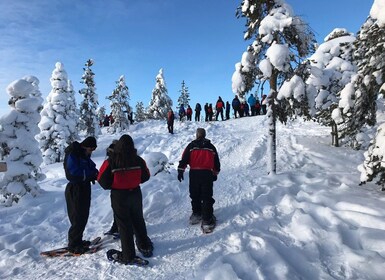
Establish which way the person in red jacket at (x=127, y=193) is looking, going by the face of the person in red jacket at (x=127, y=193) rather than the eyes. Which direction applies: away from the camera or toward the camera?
away from the camera

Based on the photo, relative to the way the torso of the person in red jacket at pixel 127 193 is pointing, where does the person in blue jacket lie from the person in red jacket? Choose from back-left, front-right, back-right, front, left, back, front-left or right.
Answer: front-left

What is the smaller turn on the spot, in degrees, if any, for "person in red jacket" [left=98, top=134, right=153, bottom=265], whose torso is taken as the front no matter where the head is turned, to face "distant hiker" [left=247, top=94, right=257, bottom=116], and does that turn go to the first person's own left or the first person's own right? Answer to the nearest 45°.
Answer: approximately 45° to the first person's own right

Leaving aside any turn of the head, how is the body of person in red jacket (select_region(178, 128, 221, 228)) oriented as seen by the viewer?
away from the camera

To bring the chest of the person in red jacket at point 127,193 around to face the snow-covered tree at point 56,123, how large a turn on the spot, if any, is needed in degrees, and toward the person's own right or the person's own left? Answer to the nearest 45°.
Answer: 0° — they already face it

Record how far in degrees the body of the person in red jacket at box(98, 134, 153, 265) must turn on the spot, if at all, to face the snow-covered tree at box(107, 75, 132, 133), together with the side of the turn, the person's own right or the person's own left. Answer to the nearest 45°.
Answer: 0° — they already face it

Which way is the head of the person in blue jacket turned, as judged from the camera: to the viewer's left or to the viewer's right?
to the viewer's right

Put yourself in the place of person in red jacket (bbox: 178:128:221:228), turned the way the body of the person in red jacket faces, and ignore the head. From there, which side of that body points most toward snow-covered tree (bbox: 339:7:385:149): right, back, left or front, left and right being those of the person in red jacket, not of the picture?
right

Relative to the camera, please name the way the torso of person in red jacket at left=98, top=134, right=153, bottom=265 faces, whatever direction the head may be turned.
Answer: away from the camera
